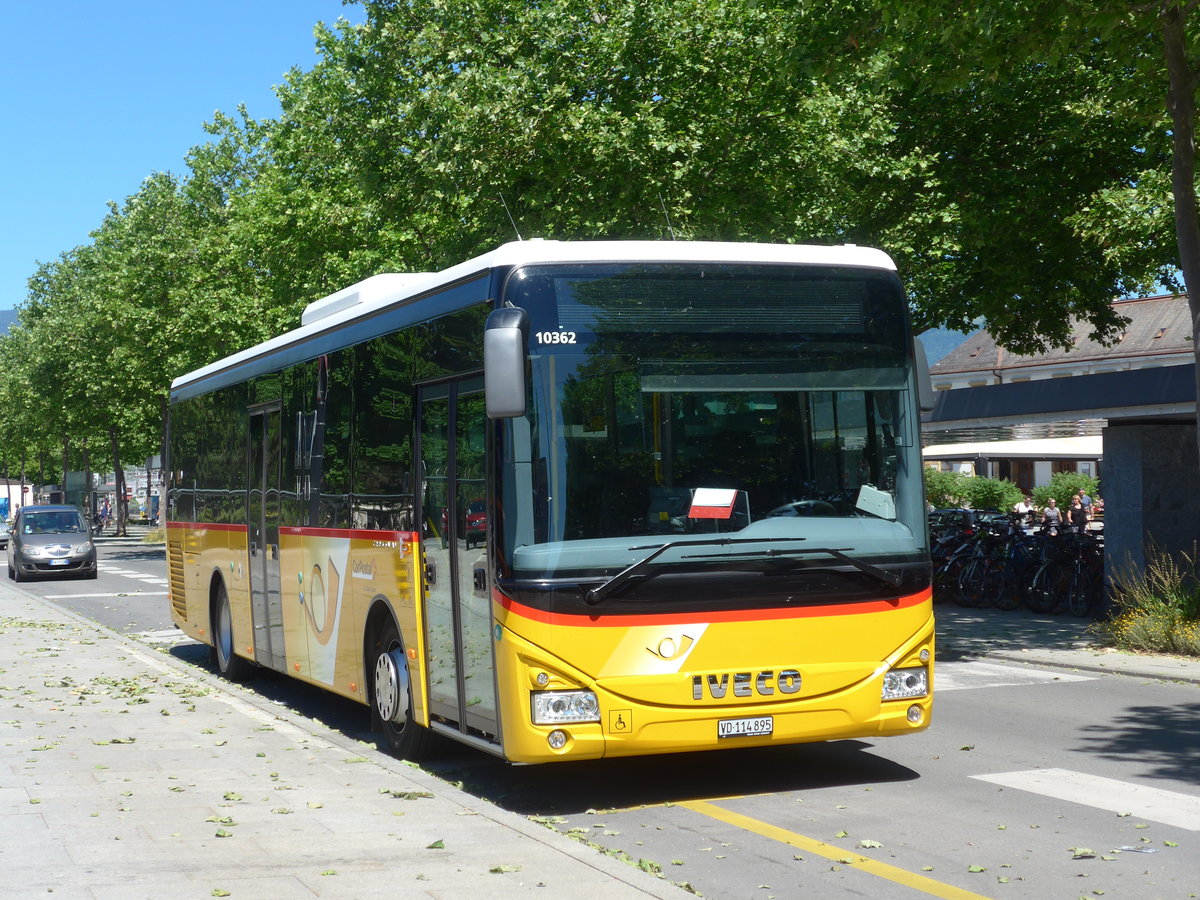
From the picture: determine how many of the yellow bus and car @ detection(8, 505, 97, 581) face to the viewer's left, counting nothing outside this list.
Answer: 0

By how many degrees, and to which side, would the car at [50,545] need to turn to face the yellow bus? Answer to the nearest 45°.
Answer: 0° — it already faces it

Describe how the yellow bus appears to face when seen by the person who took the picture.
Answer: facing the viewer and to the right of the viewer

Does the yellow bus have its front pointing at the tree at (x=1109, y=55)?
no

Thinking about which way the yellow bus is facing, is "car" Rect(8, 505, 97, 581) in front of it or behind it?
behind

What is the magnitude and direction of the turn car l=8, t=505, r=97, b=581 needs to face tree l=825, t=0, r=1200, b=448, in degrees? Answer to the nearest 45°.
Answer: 0° — it already faces it

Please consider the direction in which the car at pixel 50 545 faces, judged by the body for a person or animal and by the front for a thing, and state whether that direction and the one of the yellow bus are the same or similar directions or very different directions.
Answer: same or similar directions

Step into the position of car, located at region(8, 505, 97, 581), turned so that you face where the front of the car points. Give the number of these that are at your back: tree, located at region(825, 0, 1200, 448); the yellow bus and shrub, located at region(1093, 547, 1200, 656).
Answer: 0

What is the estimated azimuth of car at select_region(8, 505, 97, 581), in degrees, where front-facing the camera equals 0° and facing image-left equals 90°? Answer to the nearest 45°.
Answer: approximately 0°

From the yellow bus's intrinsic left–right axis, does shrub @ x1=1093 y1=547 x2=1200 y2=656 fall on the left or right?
on its left

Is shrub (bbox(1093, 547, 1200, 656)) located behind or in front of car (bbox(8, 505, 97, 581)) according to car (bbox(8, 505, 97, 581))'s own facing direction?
in front
